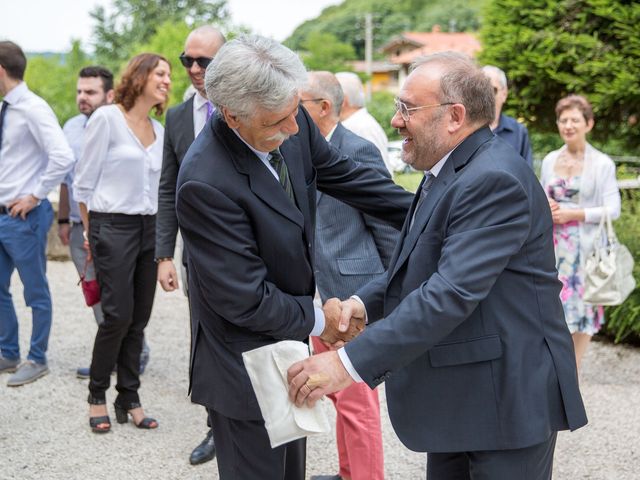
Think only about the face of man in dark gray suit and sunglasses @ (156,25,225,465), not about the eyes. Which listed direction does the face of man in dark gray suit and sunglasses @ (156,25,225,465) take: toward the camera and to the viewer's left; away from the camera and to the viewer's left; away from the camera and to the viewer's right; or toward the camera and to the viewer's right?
toward the camera and to the viewer's right

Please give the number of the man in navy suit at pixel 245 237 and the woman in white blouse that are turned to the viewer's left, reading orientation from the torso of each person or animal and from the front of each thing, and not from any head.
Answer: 0

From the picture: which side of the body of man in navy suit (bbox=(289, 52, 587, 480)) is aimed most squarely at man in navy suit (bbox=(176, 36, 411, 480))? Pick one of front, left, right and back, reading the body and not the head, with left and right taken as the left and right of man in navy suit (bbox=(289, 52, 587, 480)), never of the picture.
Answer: front

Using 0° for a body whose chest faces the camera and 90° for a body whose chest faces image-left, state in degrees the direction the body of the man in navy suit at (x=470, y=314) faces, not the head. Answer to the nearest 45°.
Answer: approximately 90°

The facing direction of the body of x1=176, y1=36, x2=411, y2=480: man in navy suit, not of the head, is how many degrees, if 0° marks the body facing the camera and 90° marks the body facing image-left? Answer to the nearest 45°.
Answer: approximately 315°

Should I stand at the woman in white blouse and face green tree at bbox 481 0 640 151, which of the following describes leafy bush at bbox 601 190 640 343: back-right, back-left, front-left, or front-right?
front-right

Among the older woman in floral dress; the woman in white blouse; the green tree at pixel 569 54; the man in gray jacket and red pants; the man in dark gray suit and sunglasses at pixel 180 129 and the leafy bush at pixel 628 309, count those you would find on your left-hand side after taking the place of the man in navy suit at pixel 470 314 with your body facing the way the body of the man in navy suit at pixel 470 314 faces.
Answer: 0

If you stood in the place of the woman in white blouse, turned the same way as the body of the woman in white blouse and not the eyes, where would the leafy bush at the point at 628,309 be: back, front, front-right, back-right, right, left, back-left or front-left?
front-left

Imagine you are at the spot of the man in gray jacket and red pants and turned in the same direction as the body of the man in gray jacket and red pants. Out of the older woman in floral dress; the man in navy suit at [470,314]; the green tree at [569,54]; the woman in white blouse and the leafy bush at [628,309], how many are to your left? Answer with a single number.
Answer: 1

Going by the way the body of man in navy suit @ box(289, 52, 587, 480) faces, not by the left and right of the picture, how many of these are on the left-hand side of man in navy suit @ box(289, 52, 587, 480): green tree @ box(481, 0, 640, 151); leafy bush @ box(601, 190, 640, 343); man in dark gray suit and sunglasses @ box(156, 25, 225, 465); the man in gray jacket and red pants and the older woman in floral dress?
0

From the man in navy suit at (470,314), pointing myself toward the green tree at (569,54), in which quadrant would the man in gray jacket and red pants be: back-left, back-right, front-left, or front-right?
front-left

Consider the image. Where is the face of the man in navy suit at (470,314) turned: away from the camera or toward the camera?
toward the camera
